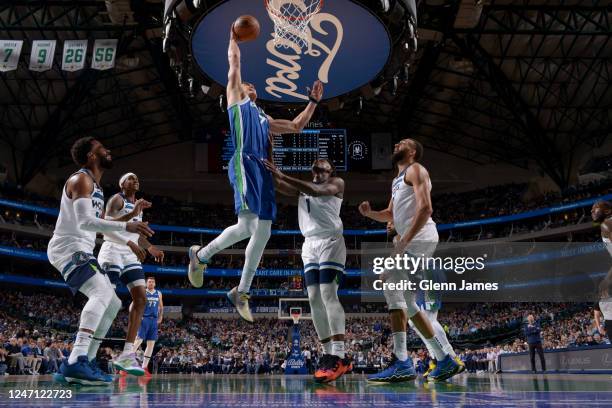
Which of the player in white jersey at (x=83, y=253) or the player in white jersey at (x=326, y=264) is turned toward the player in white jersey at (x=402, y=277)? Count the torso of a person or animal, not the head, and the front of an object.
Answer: the player in white jersey at (x=83, y=253)

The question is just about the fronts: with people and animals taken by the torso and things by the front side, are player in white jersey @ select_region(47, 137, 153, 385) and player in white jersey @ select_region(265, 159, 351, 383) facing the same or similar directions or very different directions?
very different directions

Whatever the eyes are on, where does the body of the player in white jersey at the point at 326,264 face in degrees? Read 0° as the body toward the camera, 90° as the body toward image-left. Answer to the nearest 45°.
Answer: approximately 45°

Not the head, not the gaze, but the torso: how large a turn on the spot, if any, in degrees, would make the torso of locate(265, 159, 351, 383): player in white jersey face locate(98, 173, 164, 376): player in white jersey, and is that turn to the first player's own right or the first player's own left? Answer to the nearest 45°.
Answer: approximately 90° to the first player's own right

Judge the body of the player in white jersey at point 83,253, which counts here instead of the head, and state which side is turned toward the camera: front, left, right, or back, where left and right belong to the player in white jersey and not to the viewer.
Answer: right

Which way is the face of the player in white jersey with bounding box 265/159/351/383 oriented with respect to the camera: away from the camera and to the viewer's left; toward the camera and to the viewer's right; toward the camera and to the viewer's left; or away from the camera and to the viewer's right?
toward the camera and to the viewer's left

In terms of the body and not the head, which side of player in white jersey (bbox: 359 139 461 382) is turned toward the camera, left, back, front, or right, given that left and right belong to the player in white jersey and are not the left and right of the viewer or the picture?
left

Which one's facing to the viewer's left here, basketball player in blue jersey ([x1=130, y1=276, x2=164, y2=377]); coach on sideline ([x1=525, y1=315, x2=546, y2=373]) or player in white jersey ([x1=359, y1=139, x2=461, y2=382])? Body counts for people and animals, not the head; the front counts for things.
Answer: the player in white jersey

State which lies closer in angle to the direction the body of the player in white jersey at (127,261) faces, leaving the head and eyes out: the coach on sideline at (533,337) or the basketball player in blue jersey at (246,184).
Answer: the basketball player in blue jersey

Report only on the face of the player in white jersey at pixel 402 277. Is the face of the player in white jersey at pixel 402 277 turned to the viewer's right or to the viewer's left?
to the viewer's left
